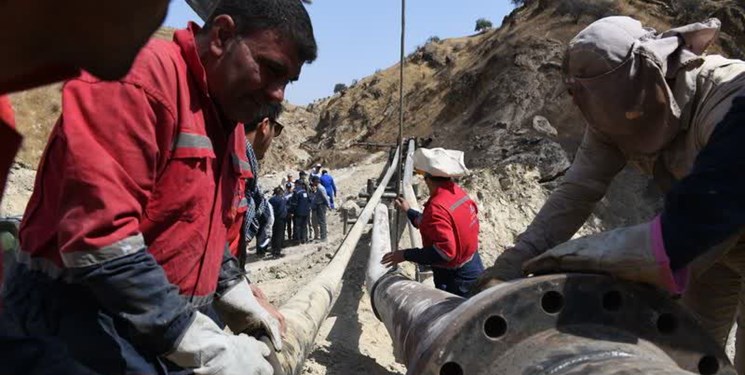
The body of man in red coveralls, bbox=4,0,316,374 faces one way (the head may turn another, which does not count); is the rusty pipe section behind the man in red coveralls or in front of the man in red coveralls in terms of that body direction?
in front

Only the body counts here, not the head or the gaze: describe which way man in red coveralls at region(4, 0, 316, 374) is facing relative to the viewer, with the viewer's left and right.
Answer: facing the viewer and to the right of the viewer

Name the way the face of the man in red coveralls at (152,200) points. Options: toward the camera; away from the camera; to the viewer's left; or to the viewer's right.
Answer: to the viewer's right

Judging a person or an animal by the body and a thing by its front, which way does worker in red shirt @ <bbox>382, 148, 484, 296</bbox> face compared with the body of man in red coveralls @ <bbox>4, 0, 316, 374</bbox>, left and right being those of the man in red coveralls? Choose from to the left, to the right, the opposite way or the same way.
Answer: the opposite way

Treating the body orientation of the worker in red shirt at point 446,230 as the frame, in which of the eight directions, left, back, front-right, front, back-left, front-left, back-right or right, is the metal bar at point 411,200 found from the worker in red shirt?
front-right

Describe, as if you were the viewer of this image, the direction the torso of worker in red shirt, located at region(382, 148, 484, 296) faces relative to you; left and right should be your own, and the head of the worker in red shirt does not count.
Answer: facing away from the viewer and to the left of the viewer
